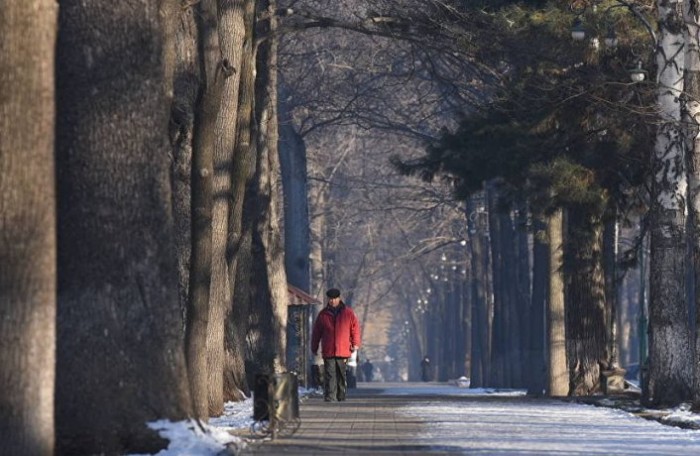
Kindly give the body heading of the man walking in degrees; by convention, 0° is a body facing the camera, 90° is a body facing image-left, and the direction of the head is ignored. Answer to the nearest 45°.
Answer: approximately 0°
